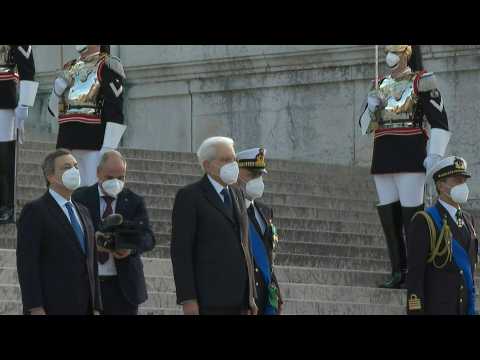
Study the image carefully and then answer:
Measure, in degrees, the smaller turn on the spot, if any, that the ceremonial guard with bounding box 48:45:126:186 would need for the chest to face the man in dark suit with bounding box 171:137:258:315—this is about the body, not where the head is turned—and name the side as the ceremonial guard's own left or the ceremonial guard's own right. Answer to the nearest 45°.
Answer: approximately 45° to the ceremonial guard's own left

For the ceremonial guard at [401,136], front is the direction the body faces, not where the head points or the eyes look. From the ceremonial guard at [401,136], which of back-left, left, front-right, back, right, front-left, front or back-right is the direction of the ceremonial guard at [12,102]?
front-right

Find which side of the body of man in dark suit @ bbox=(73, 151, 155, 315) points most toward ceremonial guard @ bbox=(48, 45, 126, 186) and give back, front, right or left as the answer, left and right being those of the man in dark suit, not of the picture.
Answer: back

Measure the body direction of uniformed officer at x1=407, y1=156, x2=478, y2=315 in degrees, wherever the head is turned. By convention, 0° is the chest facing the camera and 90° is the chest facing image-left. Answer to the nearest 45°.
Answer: approximately 315°

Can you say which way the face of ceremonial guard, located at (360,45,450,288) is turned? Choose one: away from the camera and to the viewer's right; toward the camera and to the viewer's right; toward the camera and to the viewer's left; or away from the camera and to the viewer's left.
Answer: toward the camera and to the viewer's left

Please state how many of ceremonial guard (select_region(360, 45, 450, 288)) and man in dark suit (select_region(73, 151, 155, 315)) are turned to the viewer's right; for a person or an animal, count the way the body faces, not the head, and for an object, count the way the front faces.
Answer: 0

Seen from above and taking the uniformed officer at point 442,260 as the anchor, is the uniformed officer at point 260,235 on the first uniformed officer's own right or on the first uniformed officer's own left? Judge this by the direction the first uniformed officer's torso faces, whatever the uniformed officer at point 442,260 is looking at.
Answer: on the first uniformed officer's own right
